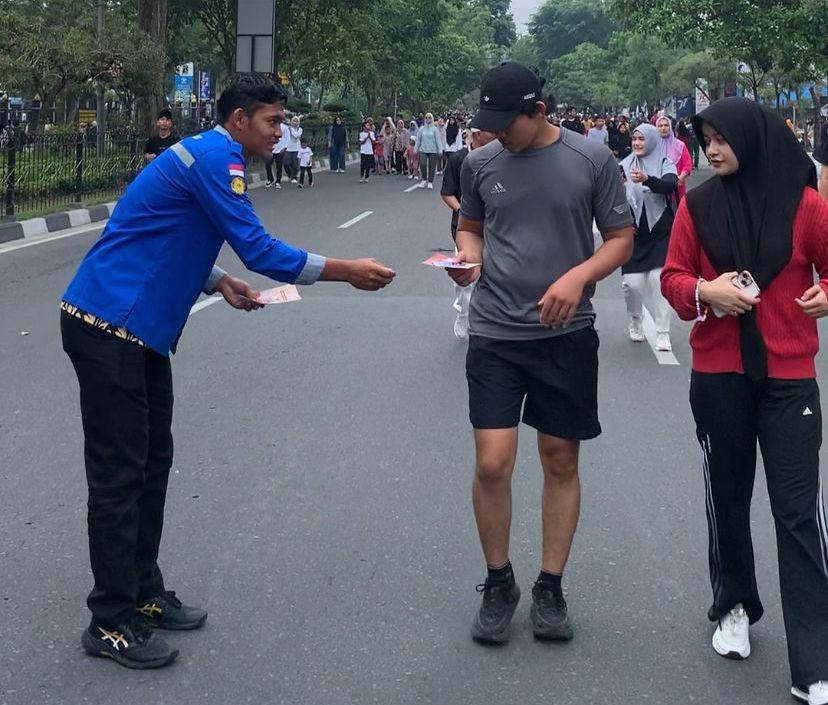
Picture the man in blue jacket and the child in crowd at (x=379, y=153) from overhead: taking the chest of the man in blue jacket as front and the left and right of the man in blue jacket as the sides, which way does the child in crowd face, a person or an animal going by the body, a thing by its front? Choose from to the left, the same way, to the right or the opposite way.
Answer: to the right

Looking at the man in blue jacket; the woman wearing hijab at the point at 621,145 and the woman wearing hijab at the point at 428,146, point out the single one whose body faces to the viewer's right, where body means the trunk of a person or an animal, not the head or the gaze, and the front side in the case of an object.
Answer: the man in blue jacket

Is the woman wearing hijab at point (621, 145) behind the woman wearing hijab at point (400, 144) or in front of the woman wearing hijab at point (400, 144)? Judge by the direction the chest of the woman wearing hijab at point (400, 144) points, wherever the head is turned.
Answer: in front

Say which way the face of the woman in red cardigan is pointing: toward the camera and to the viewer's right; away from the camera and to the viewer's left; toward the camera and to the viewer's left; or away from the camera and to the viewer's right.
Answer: toward the camera and to the viewer's left

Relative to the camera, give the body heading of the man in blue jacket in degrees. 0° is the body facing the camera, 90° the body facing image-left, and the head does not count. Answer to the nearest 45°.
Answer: approximately 270°

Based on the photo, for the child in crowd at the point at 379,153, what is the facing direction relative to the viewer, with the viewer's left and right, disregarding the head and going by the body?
facing the viewer

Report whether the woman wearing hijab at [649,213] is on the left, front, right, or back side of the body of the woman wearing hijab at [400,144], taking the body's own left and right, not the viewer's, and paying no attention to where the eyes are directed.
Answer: front

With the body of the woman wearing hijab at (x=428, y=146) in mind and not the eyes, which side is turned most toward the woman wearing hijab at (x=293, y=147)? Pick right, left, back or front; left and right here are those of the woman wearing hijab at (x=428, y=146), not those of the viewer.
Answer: right

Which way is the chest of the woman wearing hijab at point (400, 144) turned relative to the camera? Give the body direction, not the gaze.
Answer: toward the camera

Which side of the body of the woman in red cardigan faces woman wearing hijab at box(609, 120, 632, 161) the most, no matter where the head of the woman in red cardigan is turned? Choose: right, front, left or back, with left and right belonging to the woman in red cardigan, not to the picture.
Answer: back

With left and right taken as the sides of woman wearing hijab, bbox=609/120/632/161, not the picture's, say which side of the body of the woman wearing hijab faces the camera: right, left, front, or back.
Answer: front

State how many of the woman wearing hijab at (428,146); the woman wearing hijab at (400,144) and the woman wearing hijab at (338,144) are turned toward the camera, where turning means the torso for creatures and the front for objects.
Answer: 3
